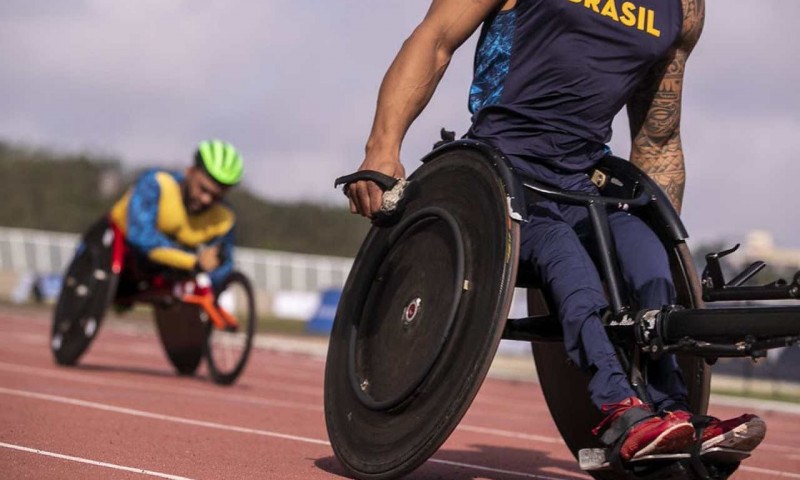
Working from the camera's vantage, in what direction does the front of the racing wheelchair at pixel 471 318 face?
facing the viewer and to the right of the viewer

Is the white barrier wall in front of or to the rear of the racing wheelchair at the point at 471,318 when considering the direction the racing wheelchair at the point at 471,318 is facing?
to the rear

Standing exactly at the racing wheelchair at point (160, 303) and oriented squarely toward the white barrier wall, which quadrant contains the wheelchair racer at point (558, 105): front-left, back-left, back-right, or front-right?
back-right

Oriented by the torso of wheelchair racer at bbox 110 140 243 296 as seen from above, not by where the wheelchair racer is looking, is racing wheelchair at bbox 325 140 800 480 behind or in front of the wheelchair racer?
in front

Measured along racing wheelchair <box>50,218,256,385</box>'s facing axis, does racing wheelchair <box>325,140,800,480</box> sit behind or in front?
in front

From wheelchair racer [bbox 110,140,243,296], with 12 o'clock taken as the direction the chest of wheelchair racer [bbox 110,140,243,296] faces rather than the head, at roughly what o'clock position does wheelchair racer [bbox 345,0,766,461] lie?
wheelchair racer [bbox 345,0,766,461] is roughly at 1 o'clock from wheelchair racer [bbox 110,140,243,296].

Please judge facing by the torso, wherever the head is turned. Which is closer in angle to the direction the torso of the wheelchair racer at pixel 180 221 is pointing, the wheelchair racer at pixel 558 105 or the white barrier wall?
the wheelchair racer

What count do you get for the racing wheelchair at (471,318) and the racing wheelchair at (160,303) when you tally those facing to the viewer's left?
0

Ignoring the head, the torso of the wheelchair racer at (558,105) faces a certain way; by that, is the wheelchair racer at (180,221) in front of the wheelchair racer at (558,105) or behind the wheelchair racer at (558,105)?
behind

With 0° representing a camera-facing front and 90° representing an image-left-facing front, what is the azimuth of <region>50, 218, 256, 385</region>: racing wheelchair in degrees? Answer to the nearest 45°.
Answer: approximately 315°

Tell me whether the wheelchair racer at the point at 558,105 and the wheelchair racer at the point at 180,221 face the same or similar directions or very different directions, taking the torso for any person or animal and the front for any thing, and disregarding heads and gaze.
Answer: same or similar directions
